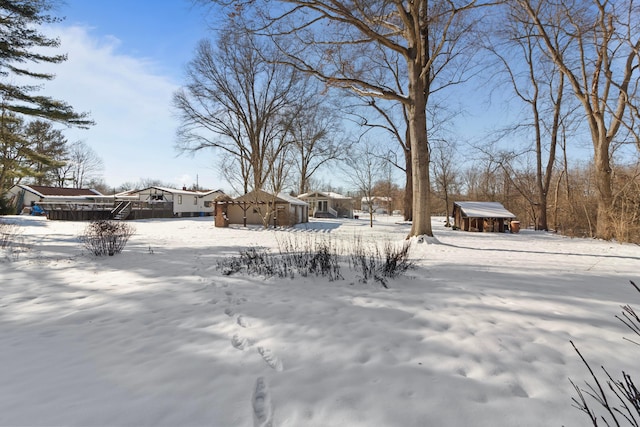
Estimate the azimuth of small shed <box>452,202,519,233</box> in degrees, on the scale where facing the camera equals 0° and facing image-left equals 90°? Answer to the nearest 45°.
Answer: approximately 0°

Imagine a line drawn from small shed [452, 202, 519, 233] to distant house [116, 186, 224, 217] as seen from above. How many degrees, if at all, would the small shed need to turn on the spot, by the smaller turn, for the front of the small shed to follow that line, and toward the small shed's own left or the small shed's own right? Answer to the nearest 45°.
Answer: approximately 90° to the small shed's own right

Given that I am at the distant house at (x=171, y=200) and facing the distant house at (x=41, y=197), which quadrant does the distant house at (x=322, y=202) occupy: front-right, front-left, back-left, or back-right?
back-right

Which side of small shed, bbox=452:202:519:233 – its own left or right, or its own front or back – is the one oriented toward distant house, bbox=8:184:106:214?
right

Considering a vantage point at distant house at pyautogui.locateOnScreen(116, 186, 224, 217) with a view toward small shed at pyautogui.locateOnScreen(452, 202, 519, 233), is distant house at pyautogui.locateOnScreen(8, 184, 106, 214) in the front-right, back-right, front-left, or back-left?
back-right

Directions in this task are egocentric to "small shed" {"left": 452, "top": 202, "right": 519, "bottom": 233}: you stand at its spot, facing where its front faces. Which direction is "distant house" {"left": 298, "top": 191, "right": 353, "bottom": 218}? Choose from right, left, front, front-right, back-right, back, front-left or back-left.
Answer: back-right

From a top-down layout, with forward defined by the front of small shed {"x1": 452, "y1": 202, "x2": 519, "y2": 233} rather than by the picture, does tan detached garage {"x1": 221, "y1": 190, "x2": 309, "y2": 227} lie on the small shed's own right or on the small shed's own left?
on the small shed's own right
